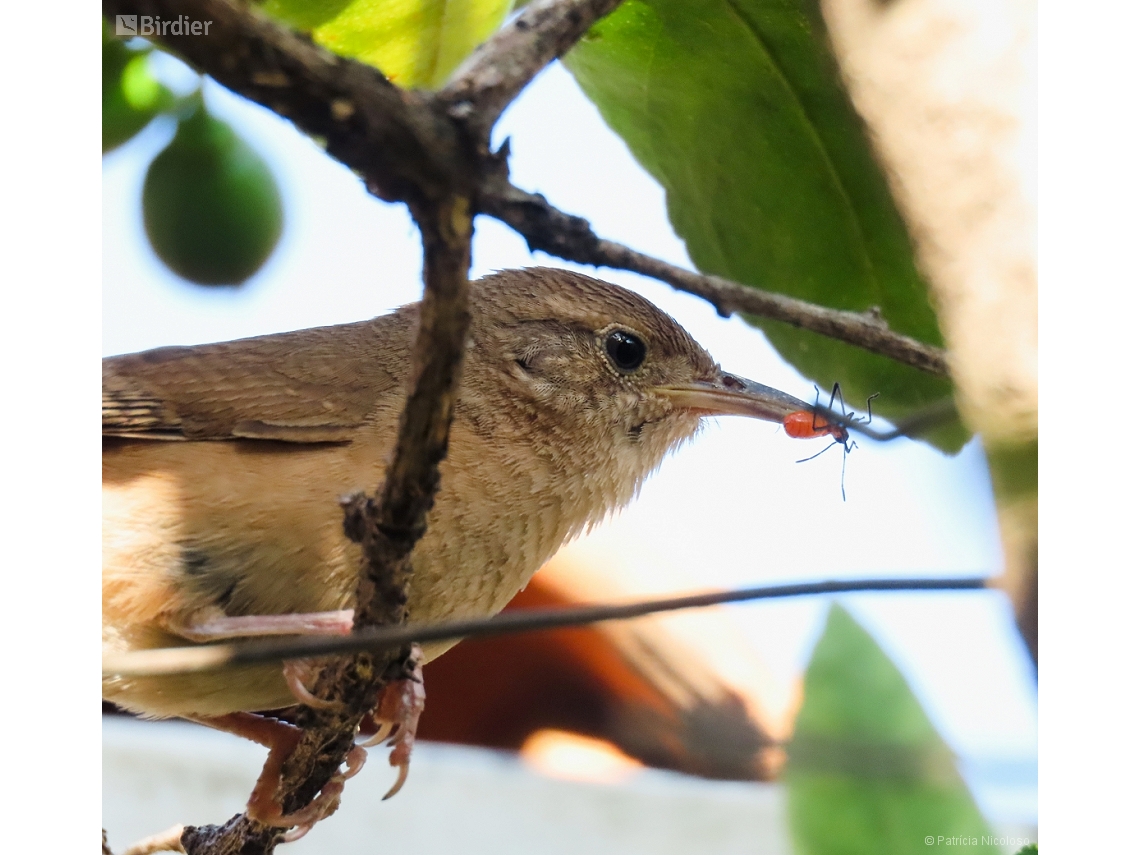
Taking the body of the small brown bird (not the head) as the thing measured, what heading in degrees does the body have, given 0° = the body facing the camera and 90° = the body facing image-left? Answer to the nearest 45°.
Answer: approximately 270°
